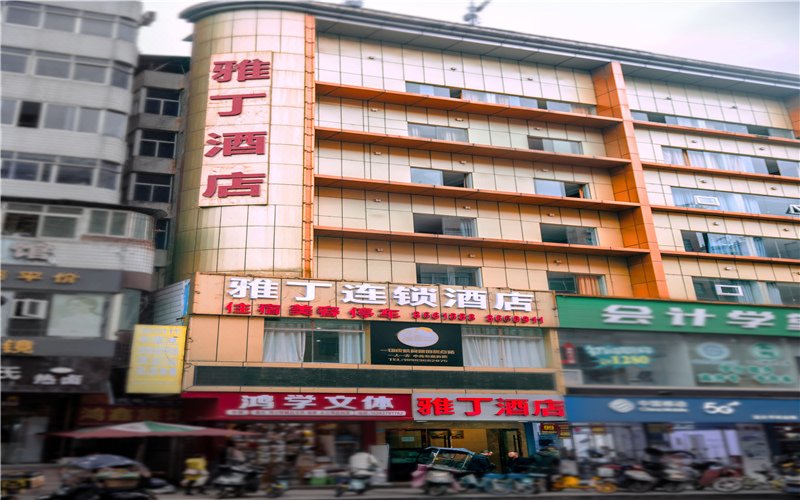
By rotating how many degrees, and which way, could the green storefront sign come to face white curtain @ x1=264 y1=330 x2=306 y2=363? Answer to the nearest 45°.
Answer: approximately 45° to its right

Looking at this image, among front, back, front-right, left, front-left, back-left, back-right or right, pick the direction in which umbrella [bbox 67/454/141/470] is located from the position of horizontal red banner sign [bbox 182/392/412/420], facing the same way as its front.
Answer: front-right

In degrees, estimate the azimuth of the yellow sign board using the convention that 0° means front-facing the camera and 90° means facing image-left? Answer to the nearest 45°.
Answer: approximately 0°

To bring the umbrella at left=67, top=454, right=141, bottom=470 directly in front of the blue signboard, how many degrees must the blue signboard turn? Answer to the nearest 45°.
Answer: approximately 45° to its right

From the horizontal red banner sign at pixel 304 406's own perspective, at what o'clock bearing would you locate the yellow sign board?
The yellow sign board is roughly at 3 o'clock from the horizontal red banner sign.

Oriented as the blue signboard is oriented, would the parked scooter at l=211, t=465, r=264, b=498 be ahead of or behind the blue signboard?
ahead

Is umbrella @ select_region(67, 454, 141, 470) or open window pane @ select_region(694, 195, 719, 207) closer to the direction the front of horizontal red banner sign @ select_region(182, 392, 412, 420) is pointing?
the umbrella

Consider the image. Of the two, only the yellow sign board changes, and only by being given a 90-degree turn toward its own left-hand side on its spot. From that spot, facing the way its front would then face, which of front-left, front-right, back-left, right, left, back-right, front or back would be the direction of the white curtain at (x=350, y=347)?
front
